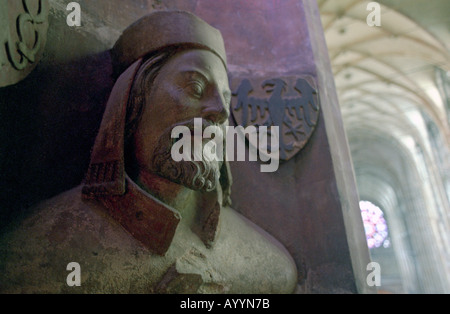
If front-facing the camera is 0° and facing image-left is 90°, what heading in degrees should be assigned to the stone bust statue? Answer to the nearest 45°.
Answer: approximately 315°
